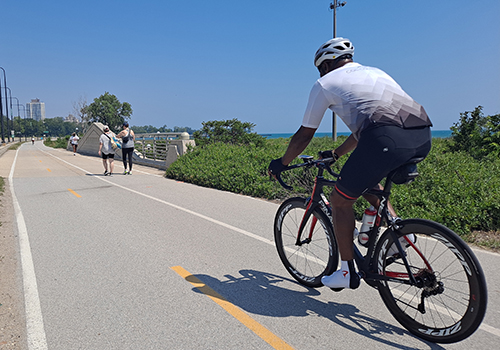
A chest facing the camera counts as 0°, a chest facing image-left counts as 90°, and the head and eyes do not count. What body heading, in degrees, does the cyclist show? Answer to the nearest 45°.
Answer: approximately 135°

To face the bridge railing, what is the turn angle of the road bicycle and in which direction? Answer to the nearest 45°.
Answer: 0° — it already faces it

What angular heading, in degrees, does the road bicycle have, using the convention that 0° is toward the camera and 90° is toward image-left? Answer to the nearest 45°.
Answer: approximately 135°

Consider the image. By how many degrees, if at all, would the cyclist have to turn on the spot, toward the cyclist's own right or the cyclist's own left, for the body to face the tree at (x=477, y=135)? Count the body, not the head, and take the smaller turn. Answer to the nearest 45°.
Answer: approximately 45° to the cyclist's own right

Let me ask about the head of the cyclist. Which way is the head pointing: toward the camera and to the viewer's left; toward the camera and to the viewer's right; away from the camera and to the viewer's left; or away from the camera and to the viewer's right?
away from the camera and to the viewer's left
